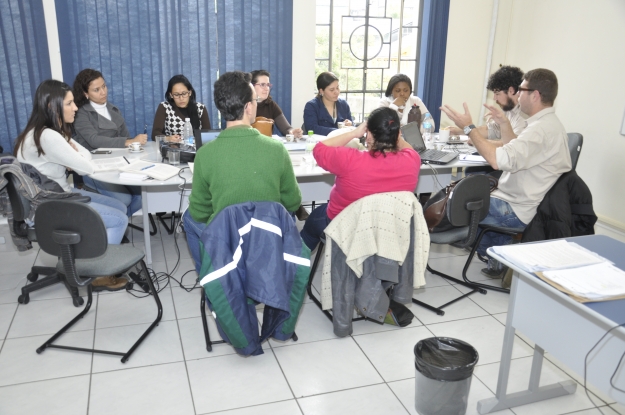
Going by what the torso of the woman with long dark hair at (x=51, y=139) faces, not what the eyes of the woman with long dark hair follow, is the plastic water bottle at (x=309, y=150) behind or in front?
in front

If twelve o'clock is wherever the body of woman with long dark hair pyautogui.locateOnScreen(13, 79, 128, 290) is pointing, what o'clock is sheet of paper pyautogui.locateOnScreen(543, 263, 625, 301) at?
The sheet of paper is roughly at 2 o'clock from the woman with long dark hair.

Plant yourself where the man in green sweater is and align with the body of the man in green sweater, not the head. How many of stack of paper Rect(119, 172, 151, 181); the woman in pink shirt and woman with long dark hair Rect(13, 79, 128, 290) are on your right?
1

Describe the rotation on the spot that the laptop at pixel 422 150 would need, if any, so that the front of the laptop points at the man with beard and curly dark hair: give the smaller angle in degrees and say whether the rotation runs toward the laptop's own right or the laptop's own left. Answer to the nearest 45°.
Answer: approximately 90° to the laptop's own left

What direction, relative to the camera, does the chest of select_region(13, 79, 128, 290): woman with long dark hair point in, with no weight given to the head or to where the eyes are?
to the viewer's right

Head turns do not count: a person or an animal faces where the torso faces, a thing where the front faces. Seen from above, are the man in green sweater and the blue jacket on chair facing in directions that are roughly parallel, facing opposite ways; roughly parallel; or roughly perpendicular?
roughly parallel

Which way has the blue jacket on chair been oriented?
away from the camera

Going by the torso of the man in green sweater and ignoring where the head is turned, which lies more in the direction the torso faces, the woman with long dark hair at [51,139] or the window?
the window

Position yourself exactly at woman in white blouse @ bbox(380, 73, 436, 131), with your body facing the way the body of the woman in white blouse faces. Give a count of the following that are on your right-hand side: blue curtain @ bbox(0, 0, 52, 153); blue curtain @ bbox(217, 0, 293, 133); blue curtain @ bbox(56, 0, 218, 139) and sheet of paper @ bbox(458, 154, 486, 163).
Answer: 3

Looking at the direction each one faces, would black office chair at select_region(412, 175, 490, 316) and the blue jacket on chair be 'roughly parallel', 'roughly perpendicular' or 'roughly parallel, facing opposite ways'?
roughly parallel

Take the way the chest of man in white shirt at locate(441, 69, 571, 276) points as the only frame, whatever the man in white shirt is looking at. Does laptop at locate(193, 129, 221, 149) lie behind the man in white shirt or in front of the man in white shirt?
in front

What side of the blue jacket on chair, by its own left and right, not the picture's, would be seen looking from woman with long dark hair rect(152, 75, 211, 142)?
front

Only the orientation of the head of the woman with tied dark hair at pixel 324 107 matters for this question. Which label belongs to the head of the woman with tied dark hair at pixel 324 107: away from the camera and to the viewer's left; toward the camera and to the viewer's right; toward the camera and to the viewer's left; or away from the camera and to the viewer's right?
toward the camera and to the viewer's right

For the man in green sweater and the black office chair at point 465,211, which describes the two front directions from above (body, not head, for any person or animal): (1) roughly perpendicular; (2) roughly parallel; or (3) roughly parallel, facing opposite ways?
roughly parallel

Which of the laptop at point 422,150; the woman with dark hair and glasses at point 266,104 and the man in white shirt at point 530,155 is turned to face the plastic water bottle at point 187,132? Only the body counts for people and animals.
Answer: the man in white shirt

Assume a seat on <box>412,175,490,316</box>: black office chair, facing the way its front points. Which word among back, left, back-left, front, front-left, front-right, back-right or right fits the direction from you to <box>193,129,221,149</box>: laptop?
front-left
